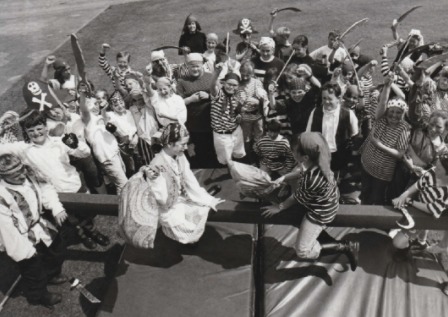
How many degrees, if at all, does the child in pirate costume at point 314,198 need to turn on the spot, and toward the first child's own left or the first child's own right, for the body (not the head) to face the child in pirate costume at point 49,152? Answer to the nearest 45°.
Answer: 0° — they already face them

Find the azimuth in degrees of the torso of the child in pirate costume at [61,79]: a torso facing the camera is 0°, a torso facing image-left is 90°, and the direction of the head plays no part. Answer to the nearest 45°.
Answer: approximately 315°

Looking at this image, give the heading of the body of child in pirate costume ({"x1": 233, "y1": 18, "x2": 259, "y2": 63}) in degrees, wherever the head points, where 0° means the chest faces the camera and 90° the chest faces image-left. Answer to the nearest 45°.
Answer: approximately 0°

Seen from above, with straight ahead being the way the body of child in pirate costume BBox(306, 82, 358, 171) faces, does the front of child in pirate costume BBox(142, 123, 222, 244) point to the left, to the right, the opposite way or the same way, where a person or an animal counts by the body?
to the left

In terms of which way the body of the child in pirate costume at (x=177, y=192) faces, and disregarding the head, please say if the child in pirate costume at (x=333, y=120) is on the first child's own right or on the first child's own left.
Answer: on the first child's own left

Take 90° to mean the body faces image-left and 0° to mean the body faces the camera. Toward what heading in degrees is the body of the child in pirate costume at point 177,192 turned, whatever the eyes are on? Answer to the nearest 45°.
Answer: approximately 315°

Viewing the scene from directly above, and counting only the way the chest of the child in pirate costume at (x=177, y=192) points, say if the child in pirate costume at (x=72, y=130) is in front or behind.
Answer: behind
